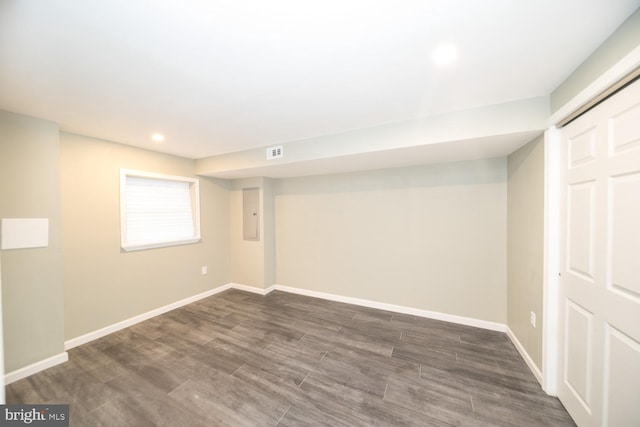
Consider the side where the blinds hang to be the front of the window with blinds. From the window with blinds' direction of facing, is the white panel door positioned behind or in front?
in front

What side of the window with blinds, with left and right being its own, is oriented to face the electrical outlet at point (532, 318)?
front

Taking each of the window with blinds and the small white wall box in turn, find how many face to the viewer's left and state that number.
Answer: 0

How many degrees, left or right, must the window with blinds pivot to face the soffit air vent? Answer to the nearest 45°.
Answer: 0° — it already faces it

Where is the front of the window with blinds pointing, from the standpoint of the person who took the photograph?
facing the viewer and to the right of the viewer

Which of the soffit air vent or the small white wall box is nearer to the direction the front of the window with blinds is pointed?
the soffit air vent
